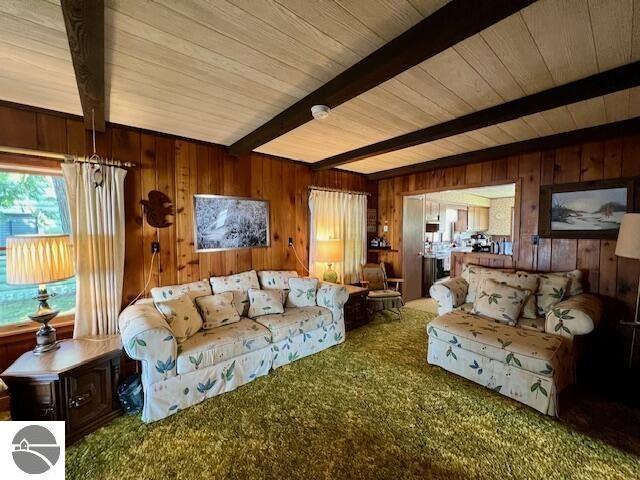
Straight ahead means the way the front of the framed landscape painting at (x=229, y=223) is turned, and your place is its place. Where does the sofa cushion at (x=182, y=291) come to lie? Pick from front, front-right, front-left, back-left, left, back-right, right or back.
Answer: right

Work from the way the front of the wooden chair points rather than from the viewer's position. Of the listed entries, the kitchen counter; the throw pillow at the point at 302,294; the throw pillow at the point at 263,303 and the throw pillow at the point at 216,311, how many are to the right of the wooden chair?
3

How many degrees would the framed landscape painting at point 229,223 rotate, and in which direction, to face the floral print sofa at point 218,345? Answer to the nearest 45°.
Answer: approximately 45° to its right

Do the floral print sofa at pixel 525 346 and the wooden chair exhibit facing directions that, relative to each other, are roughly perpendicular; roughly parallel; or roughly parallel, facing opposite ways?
roughly perpendicular

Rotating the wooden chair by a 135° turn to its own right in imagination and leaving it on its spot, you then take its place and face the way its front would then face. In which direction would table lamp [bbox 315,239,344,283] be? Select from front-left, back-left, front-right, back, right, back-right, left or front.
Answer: front-left

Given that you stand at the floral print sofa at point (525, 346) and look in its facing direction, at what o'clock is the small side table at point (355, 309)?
The small side table is roughly at 2 o'clock from the floral print sofa.

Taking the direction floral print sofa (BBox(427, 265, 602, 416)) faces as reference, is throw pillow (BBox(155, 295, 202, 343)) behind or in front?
in front

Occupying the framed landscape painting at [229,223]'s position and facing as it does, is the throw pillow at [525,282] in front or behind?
in front

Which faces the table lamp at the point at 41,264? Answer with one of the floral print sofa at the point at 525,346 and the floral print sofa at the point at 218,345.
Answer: the floral print sofa at the point at 525,346

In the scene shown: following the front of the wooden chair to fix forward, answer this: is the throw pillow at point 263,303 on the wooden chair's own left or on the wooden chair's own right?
on the wooden chair's own right

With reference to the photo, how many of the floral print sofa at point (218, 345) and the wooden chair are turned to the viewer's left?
0
